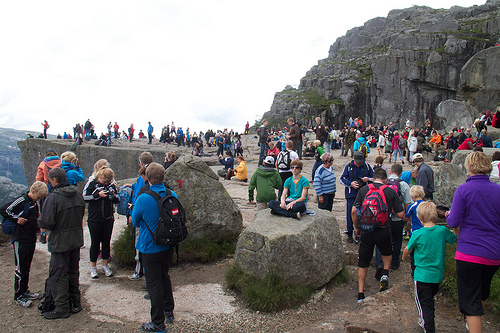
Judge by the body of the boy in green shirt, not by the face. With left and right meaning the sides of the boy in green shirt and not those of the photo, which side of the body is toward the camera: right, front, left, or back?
back

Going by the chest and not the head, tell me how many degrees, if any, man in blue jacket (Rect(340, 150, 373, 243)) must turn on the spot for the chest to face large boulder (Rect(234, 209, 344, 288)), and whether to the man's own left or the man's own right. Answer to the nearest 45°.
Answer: approximately 45° to the man's own right

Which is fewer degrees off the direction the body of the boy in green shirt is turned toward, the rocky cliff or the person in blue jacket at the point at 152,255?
the rocky cliff

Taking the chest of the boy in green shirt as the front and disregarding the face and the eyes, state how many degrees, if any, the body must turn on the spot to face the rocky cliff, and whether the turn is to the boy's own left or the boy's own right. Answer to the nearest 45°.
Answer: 0° — they already face it

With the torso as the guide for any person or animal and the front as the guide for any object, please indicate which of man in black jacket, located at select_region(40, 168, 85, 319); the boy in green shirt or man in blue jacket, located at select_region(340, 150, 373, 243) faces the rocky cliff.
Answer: the boy in green shirt

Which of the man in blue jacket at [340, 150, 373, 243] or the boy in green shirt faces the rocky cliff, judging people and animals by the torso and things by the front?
the boy in green shirt

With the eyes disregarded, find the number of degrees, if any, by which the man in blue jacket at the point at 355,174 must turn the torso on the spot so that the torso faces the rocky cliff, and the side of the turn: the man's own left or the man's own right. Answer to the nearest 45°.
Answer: approximately 180°

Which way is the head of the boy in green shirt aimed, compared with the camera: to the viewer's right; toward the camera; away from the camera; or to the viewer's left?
away from the camera

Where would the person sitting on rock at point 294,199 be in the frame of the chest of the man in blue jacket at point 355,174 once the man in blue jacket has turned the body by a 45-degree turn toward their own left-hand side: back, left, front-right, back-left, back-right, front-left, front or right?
right

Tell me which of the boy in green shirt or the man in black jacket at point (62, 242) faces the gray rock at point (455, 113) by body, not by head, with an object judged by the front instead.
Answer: the boy in green shirt

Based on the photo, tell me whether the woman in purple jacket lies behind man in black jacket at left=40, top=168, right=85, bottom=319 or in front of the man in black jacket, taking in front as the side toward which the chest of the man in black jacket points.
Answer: behind
